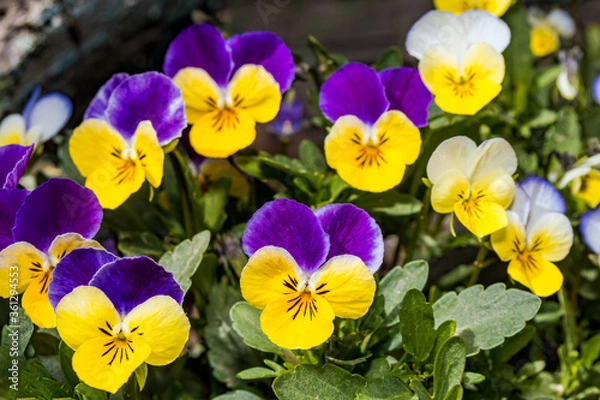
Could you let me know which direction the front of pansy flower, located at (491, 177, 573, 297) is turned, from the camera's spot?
facing the viewer and to the left of the viewer

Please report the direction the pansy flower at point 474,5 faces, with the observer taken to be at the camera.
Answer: facing the viewer

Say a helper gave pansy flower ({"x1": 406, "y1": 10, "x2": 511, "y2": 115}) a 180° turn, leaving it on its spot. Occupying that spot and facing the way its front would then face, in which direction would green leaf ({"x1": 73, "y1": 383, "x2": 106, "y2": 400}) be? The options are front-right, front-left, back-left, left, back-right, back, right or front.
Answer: back-left

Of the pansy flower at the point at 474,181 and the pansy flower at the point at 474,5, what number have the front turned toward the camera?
2

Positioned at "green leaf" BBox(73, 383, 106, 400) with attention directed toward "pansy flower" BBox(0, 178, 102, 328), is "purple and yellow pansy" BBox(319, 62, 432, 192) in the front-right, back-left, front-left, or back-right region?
front-right

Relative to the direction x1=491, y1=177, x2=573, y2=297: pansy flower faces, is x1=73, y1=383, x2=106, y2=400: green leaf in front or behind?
in front

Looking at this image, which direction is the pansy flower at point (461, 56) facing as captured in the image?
toward the camera

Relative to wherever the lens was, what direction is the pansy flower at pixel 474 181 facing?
facing the viewer

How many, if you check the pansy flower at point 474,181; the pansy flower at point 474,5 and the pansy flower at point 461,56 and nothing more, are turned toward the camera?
3

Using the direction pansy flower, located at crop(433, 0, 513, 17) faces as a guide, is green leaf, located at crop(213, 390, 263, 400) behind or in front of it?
in front

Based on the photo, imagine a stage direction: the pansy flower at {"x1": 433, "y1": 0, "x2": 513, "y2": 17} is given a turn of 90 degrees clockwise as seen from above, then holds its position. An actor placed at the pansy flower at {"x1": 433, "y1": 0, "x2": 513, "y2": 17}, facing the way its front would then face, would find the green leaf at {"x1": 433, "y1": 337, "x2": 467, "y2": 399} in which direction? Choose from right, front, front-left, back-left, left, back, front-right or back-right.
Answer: left
